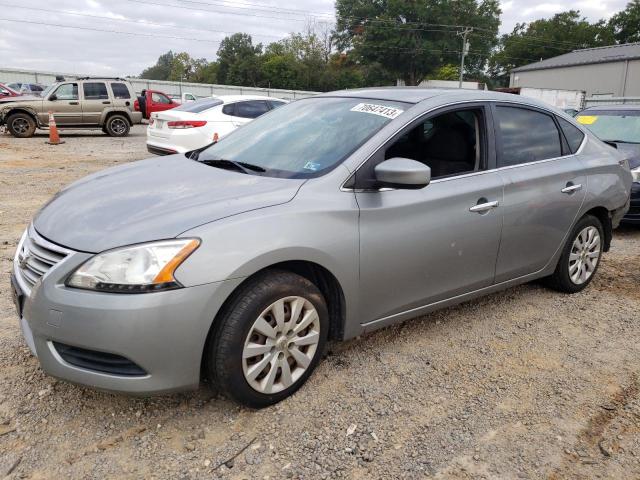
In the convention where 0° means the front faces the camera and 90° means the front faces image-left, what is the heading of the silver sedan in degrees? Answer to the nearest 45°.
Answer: approximately 45°

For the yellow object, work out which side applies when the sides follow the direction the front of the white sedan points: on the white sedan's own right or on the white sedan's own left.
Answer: on the white sedan's own right

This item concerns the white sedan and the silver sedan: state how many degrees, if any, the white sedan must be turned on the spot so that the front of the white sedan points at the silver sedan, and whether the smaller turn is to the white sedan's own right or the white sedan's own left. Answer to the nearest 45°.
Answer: approximately 135° to the white sedan's own right

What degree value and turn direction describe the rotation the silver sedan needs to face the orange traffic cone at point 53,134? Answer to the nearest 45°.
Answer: approximately 90° to its right

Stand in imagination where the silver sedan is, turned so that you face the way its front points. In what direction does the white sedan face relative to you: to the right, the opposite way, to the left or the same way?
the opposite way

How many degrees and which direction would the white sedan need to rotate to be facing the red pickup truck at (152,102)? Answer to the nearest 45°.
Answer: approximately 45° to its left

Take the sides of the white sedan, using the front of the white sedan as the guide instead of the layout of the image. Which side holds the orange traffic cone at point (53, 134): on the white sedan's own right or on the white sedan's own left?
on the white sedan's own left

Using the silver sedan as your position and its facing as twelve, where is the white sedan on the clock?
The white sedan is roughly at 4 o'clock from the silver sedan.

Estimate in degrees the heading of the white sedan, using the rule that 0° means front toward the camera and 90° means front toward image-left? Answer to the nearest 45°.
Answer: approximately 225°

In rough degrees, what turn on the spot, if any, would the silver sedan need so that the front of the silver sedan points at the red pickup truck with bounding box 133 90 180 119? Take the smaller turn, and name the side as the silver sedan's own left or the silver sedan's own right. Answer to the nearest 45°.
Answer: approximately 135° to the silver sedan's own right

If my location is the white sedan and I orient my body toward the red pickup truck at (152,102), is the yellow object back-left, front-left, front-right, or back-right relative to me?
back-right
